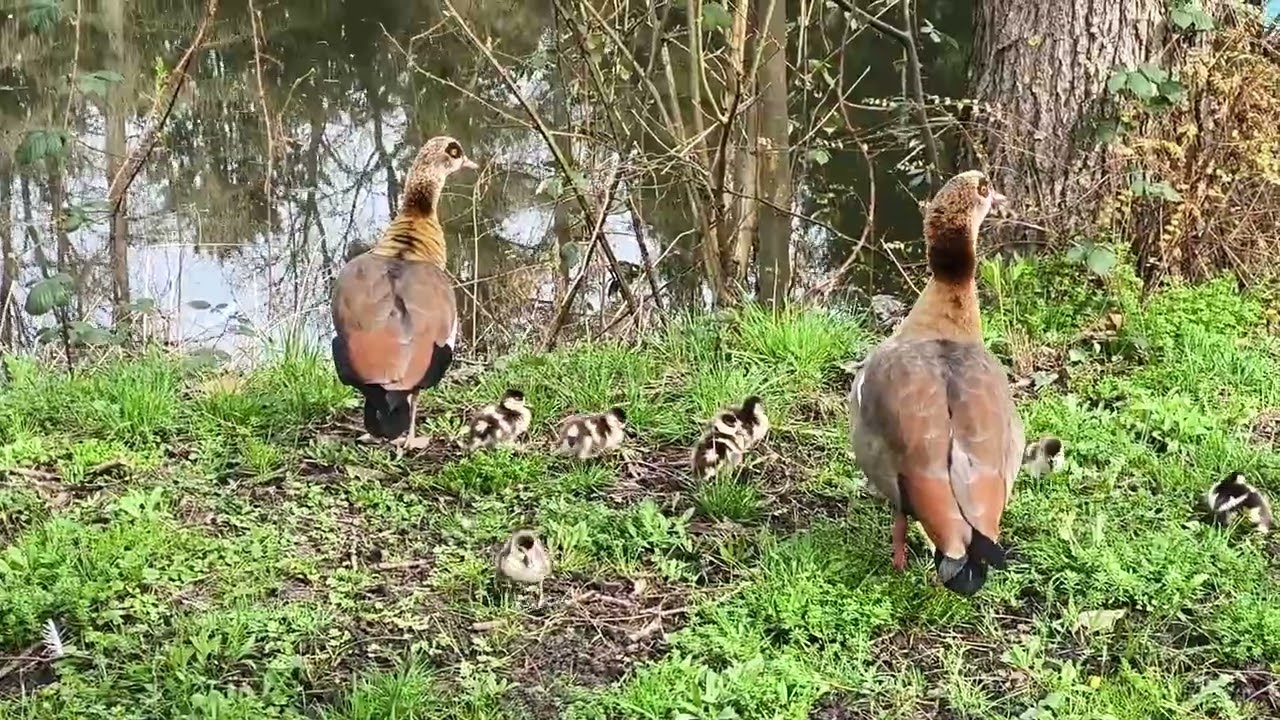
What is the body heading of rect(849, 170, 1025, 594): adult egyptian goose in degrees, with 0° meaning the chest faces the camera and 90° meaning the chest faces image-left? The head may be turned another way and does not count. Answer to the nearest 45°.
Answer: approximately 180°

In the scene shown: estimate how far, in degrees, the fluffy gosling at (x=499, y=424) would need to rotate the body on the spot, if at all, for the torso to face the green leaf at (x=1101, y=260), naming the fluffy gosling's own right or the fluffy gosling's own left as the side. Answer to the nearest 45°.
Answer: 0° — it already faces it

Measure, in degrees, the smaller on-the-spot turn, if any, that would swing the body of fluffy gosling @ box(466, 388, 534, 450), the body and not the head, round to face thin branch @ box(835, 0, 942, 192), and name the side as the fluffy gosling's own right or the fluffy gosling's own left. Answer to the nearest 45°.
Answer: approximately 45° to the fluffy gosling's own left

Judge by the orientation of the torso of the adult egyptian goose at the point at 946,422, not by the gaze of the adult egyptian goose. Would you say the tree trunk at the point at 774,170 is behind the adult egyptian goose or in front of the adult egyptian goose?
in front

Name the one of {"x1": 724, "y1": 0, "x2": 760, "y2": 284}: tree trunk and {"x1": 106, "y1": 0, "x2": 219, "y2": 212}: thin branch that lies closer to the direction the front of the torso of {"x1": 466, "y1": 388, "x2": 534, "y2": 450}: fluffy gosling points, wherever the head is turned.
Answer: the tree trunk

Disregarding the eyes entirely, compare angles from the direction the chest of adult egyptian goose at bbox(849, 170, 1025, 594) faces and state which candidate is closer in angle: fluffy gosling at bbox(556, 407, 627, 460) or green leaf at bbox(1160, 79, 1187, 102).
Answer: the green leaf

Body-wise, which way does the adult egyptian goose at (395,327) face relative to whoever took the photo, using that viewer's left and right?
facing away from the viewer

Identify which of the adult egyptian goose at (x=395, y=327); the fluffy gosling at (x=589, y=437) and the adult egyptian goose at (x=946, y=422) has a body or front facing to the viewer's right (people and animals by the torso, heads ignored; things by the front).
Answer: the fluffy gosling

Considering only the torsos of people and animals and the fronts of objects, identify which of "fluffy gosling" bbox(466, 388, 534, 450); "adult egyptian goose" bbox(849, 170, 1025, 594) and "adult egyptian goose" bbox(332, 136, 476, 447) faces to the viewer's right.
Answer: the fluffy gosling

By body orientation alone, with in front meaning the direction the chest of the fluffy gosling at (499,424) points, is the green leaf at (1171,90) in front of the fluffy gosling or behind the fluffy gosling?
in front

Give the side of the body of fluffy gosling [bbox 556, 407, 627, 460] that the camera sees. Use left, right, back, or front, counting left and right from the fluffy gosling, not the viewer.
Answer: right
